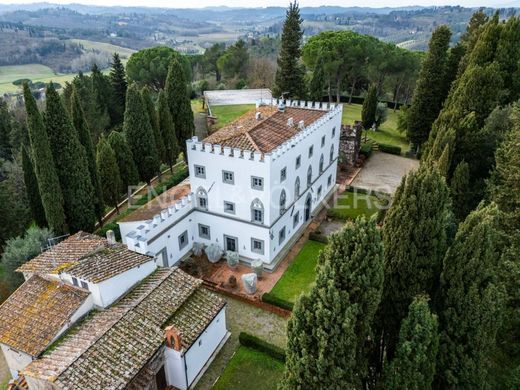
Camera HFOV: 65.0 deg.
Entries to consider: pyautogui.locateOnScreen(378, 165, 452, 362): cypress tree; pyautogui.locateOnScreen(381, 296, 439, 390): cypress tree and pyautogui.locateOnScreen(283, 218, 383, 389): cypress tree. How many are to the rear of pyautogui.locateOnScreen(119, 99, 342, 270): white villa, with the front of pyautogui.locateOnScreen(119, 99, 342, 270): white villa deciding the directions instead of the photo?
0

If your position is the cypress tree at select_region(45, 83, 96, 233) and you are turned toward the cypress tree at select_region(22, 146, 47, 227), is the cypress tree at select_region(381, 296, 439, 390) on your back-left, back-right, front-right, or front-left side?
back-left

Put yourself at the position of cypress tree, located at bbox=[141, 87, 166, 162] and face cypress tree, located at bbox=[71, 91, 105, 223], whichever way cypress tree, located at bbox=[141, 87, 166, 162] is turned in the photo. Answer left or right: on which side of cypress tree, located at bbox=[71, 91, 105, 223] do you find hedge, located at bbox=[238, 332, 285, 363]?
left

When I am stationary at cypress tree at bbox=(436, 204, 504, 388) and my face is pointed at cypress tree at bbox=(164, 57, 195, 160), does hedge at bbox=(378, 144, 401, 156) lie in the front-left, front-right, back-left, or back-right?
front-right

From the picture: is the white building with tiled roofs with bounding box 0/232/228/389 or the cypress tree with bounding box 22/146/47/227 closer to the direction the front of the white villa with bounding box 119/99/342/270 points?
the white building with tiled roofs

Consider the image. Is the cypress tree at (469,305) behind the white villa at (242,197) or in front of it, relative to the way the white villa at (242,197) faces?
in front

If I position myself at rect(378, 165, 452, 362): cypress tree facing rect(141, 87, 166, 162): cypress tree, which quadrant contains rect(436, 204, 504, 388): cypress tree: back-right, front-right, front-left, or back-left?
back-right

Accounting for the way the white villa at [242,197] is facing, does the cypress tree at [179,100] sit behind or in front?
behind

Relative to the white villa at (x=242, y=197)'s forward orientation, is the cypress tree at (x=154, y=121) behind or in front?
behind
